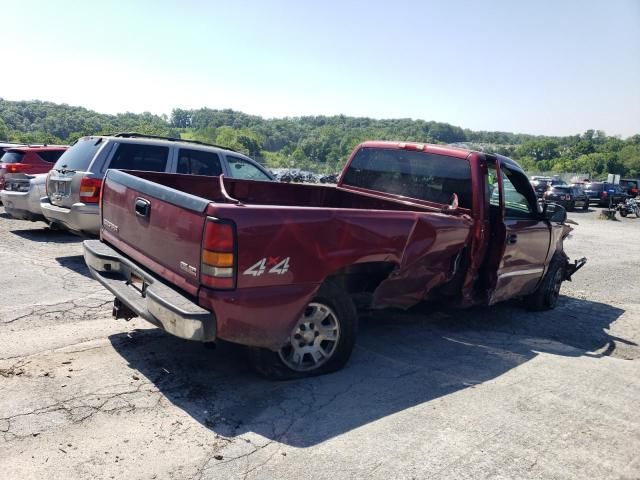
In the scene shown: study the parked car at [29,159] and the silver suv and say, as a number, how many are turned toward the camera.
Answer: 0

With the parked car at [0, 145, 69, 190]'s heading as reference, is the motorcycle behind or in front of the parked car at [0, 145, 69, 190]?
in front

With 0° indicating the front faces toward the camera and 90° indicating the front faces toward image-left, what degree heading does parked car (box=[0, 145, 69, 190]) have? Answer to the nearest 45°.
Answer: approximately 225°

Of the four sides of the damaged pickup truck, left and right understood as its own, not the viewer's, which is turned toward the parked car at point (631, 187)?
front

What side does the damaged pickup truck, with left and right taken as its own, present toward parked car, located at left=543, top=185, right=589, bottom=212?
front

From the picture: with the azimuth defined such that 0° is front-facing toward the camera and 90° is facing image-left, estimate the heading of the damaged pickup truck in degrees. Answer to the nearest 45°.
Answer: approximately 225°

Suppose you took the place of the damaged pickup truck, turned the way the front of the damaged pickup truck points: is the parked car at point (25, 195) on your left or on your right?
on your left

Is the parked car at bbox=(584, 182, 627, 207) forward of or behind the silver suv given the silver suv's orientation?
forward

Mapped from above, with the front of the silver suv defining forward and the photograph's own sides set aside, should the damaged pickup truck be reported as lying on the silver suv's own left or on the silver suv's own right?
on the silver suv's own right

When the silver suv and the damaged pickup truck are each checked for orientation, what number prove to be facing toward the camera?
0

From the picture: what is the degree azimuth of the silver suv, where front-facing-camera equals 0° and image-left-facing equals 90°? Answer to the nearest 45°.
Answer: approximately 225°

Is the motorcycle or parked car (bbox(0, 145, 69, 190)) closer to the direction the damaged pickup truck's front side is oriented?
the motorcycle

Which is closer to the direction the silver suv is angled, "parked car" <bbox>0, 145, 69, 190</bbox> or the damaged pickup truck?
the parked car

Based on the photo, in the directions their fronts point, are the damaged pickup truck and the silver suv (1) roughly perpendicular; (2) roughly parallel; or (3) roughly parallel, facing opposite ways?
roughly parallel

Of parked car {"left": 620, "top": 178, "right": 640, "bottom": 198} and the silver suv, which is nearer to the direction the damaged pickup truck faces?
the parked car

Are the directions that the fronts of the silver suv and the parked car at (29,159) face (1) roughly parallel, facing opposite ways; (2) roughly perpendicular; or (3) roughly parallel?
roughly parallel

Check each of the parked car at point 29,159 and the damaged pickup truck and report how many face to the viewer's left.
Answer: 0
